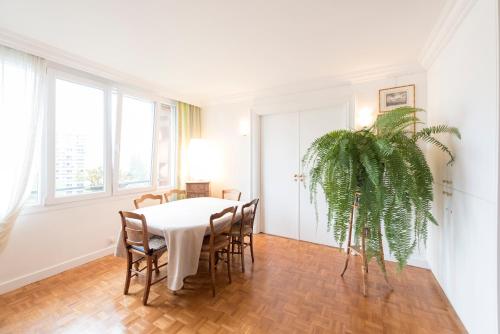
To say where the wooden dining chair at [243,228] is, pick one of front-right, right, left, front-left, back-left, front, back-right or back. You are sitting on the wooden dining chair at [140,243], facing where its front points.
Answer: front-right

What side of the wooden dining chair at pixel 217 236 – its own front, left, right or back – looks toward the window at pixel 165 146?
front

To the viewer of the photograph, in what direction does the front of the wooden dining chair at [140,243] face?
facing away from the viewer and to the right of the viewer

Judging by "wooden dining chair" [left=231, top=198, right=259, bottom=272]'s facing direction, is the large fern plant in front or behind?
behind

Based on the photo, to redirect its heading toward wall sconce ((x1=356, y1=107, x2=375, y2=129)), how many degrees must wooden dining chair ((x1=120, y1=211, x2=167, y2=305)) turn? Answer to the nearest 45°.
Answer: approximately 45° to its right

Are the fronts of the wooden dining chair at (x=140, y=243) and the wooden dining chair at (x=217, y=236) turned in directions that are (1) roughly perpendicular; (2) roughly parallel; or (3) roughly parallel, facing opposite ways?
roughly perpendicular

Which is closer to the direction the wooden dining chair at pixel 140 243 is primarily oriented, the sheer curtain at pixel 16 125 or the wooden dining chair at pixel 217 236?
the wooden dining chair

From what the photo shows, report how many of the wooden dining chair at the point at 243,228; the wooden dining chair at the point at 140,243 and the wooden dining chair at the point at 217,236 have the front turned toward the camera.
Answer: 0

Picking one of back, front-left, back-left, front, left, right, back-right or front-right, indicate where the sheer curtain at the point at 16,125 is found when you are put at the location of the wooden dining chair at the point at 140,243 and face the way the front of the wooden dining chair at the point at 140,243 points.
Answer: left

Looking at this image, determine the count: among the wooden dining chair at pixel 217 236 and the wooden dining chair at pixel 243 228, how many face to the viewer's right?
0

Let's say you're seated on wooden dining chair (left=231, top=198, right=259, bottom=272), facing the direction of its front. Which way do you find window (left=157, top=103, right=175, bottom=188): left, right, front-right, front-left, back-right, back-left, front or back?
front

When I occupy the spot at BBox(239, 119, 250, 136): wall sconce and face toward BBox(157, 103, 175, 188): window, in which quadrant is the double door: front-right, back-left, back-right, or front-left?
back-left

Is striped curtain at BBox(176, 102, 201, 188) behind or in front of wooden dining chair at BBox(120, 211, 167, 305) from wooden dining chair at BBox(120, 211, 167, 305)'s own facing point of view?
in front

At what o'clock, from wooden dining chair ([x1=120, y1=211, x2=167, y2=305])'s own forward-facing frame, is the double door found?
The double door is roughly at 1 o'clock from the wooden dining chair.

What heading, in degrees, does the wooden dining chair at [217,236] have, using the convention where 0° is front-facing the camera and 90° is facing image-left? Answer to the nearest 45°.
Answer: approximately 135°
